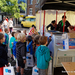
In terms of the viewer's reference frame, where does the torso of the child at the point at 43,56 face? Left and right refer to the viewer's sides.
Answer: facing away from the viewer
